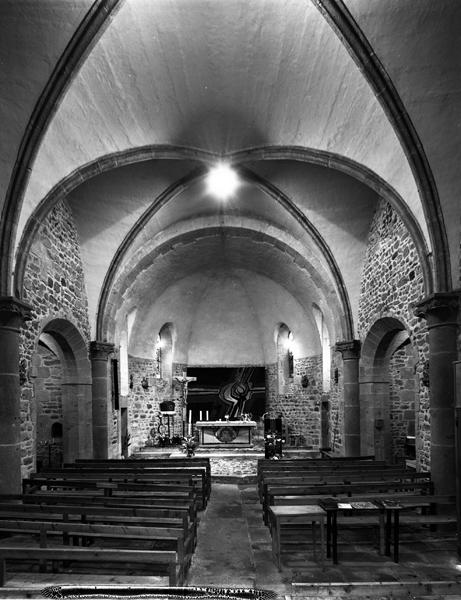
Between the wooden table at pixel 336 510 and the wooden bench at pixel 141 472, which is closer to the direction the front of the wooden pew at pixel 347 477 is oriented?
the wooden bench

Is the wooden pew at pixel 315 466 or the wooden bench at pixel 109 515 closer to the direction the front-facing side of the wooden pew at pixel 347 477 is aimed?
the wooden pew

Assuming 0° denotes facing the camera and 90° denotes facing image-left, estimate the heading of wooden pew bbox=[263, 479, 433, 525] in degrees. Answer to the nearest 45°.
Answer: approximately 180°

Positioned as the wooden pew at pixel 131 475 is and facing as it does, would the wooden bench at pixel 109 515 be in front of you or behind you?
behind

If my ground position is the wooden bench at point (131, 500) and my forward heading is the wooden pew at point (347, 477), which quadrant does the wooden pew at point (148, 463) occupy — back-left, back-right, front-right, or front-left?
front-left

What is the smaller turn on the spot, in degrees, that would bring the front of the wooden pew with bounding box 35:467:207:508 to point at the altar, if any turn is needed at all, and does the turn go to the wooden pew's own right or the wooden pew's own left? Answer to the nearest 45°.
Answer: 0° — it already faces it

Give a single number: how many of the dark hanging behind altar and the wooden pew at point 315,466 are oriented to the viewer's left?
0

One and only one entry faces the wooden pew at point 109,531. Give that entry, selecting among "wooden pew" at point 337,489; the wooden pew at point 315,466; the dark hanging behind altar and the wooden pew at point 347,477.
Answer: the dark hanging behind altar

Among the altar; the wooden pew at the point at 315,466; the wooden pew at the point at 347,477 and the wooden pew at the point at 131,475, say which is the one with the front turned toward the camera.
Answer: the altar

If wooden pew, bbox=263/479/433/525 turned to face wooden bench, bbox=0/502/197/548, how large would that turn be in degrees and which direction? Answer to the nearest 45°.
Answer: approximately 135° to its left

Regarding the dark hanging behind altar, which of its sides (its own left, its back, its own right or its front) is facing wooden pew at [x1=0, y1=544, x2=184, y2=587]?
front

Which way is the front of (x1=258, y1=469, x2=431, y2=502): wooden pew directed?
away from the camera

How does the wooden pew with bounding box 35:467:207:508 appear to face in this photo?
away from the camera

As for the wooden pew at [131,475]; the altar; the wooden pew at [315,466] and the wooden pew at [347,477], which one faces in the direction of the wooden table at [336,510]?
the altar

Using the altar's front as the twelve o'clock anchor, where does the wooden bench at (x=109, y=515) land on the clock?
The wooden bench is roughly at 12 o'clock from the altar.

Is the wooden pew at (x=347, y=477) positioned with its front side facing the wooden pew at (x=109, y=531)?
no

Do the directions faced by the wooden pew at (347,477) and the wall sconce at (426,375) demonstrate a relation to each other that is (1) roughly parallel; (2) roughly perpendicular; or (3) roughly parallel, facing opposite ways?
roughly perpendicular

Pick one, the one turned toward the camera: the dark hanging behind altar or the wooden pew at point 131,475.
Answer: the dark hanging behind altar

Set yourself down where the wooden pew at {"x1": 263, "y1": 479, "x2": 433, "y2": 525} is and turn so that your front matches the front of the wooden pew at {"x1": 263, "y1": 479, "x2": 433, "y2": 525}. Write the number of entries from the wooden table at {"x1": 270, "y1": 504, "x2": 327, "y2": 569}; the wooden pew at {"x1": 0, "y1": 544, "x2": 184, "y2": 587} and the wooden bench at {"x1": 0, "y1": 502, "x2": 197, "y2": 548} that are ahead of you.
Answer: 0

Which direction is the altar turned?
toward the camera

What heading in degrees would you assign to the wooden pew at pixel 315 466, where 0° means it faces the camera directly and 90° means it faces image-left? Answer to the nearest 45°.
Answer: approximately 180°

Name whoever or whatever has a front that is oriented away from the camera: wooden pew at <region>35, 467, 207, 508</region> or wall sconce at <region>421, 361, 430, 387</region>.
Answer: the wooden pew

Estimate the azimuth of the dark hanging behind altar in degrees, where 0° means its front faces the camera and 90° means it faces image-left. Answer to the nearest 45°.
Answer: approximately 0°
